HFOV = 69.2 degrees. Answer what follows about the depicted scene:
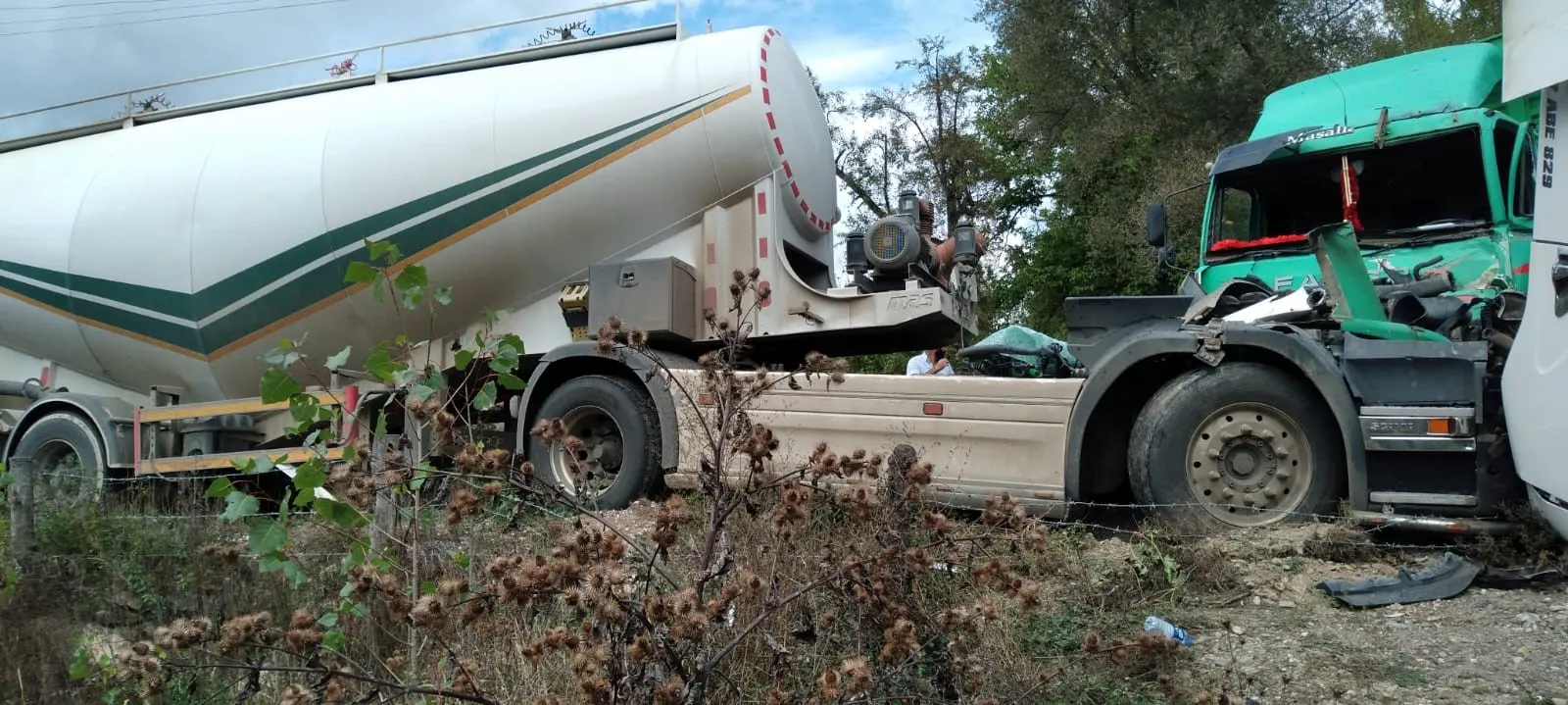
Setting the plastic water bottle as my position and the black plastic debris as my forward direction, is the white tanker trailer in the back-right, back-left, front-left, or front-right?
back-left

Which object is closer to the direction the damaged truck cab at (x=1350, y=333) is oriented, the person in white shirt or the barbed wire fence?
the barbed wire fence

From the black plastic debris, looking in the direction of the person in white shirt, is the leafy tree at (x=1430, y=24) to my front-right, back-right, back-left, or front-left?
front-right

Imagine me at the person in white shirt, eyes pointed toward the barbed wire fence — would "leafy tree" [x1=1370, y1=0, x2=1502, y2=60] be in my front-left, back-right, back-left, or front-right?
back-left
